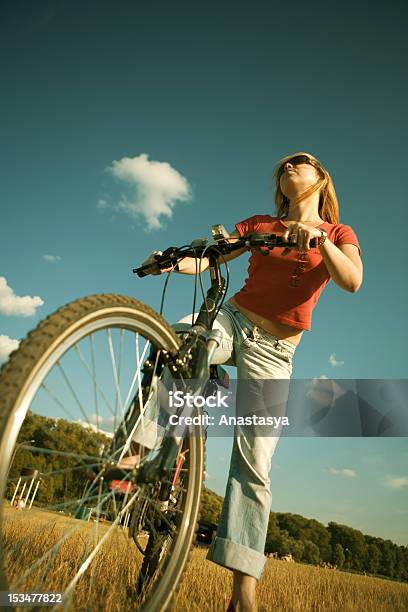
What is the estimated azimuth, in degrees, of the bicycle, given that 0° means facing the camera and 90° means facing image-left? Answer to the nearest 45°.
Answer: approximately 45°

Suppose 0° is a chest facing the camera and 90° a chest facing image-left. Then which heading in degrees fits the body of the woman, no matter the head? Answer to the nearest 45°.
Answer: approximately 45°

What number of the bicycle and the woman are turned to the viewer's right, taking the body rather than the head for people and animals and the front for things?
0
